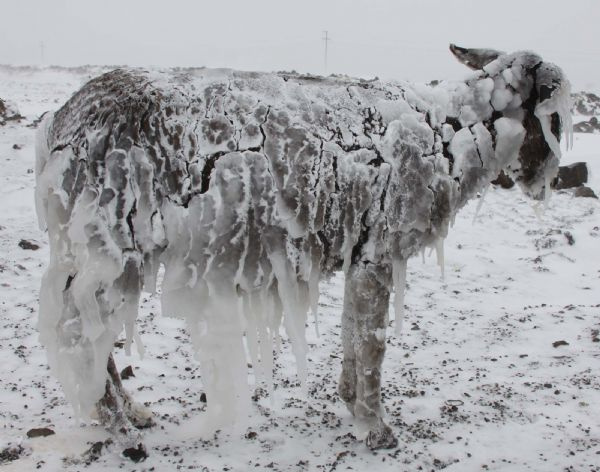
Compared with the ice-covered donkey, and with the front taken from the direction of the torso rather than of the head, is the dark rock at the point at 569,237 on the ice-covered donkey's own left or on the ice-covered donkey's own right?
on the ice-covered donkey's own left

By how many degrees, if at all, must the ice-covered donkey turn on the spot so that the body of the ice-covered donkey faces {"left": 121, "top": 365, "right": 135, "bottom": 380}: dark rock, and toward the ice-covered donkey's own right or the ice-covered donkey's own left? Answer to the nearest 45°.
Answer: approximately 135° to the ice-covered donkey's own left

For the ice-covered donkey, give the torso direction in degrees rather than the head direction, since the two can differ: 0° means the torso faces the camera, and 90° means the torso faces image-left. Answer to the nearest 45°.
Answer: approximately 270°

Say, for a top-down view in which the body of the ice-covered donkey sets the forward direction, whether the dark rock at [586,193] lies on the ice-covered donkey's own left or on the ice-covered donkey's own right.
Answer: on the ice-covered donkey's own left
